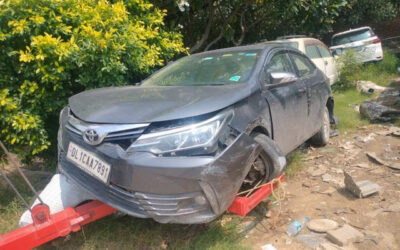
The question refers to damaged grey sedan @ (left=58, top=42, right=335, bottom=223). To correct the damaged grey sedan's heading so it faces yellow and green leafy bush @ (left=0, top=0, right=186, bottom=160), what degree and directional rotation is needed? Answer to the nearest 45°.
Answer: approximately 90° to its right

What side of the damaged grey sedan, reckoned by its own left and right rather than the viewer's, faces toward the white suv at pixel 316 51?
back

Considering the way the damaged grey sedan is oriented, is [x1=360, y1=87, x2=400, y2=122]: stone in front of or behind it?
behind

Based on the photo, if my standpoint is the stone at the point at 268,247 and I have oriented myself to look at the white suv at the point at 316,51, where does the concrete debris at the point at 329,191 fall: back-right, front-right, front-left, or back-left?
front-right

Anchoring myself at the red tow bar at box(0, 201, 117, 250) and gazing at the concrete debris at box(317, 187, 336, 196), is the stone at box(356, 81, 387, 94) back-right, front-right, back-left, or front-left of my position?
front-left

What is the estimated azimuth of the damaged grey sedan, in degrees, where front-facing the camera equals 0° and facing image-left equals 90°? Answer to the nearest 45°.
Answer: approximately 45°

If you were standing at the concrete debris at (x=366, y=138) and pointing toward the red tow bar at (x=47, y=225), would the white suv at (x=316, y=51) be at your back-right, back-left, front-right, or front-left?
back-right

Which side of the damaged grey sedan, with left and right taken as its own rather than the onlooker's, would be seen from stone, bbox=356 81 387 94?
back
